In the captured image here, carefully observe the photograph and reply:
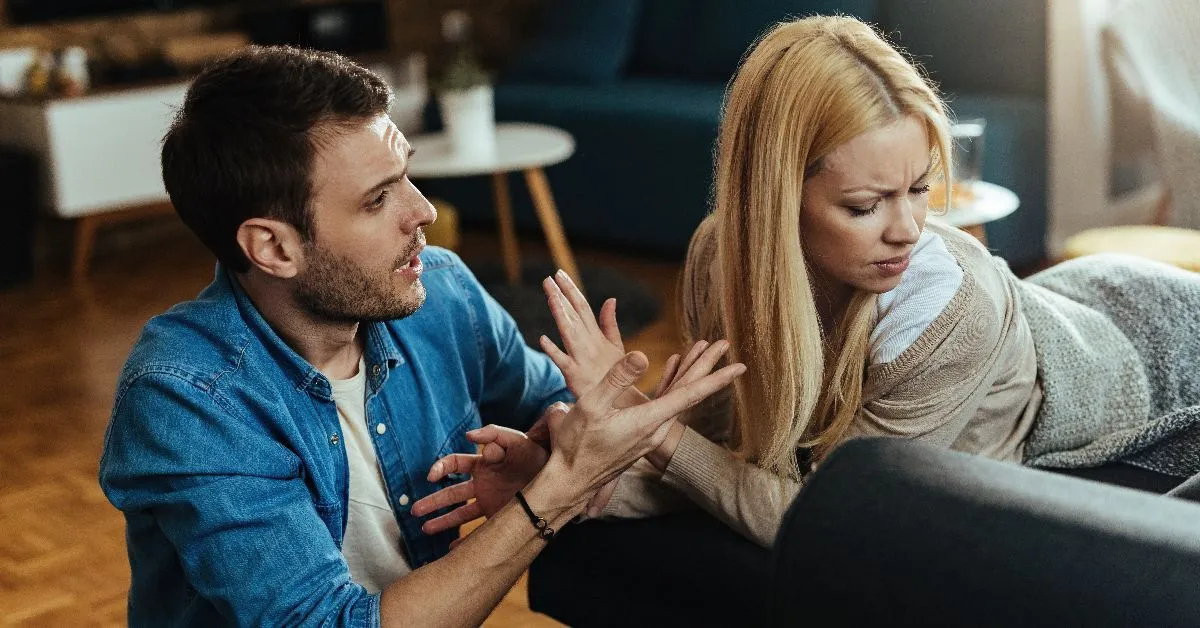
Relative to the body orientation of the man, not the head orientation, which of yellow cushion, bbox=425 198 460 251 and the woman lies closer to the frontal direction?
the woman

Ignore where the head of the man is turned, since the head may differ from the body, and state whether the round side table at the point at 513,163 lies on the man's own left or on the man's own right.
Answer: on the man's own left

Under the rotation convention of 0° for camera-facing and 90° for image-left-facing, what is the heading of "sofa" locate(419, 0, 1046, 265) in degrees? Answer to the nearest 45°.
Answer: approximately 0°

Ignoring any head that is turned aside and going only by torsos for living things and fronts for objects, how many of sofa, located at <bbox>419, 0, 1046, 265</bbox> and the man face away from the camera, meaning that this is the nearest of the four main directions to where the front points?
0

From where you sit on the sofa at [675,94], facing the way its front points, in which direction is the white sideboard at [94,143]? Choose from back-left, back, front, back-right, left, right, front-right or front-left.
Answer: right

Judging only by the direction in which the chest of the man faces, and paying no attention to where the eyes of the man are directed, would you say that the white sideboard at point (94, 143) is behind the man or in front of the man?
behind

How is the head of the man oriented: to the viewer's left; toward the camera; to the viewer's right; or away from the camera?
to the viewer's right

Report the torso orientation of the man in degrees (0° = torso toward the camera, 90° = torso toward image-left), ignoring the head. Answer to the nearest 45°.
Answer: approximately 315°

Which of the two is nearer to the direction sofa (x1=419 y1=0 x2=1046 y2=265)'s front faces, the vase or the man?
the man

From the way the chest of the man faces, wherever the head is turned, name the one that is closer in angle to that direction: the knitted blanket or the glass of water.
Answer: the knitted blanket

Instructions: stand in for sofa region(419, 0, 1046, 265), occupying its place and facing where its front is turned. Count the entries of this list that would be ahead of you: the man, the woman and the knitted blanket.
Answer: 3
